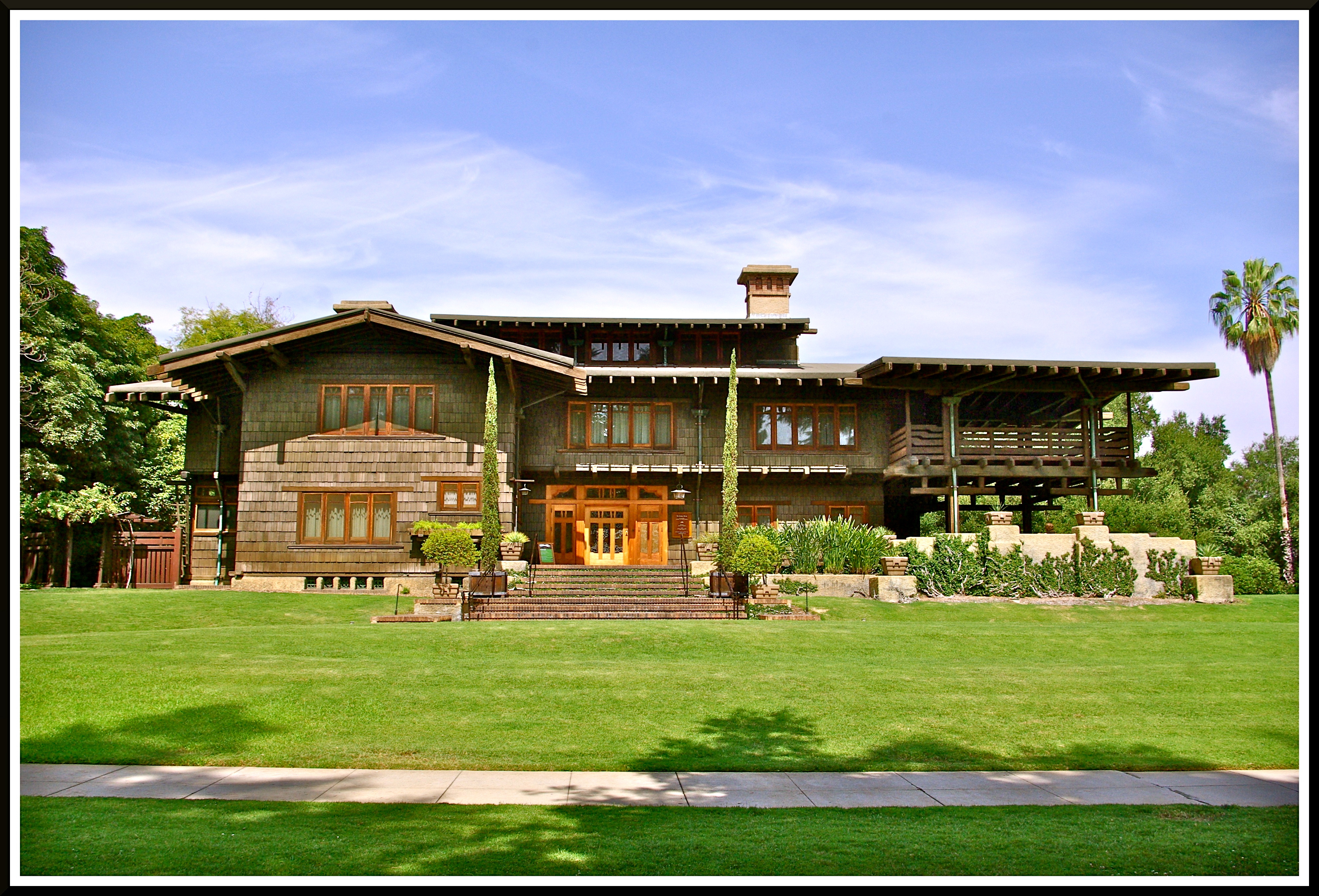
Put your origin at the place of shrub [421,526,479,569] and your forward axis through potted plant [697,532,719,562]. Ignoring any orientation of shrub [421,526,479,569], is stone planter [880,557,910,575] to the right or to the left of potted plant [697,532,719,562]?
right

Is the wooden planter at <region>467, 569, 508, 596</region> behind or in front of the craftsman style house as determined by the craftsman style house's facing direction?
in front

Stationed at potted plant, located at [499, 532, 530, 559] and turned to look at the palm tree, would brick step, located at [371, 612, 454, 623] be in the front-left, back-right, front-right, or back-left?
back-right

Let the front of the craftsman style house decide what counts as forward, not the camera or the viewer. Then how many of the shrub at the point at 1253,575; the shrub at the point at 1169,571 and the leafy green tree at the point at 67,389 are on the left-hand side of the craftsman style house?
2

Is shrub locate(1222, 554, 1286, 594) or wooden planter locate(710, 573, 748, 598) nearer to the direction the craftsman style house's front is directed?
the wooden planter

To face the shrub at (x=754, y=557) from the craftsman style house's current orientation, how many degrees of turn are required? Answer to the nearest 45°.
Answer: approximately 45° to its left

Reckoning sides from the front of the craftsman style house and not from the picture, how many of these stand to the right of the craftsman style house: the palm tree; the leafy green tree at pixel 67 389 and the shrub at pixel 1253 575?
1

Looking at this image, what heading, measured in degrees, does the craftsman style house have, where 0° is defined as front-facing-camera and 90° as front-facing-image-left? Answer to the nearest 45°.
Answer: approximately 0°

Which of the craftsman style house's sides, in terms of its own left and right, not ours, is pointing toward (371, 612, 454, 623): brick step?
front

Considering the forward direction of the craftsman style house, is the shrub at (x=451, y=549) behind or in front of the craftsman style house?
in front

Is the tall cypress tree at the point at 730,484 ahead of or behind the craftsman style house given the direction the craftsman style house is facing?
ahead

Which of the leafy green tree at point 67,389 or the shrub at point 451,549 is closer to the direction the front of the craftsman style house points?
the shrub

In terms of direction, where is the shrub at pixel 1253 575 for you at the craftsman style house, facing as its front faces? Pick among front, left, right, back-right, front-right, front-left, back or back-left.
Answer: left

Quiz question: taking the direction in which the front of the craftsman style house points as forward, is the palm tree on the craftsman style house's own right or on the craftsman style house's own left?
on the craftsman style house's own left
